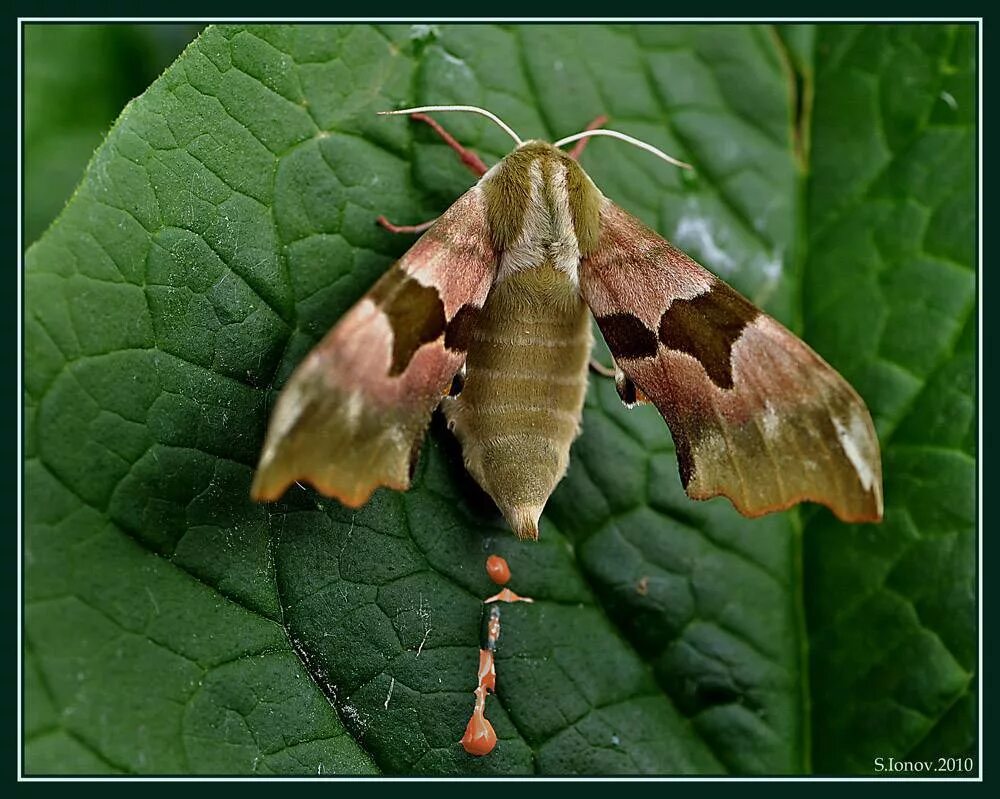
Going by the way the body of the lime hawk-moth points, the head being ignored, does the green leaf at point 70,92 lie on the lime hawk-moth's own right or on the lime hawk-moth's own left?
on the lime hawk-moth's own left

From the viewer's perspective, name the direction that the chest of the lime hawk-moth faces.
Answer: away from the camera

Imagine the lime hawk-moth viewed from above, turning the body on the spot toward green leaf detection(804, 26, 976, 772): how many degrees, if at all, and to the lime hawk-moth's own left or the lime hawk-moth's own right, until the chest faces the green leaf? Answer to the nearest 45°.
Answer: approximately 45° to the lime hawk-moth's own right
